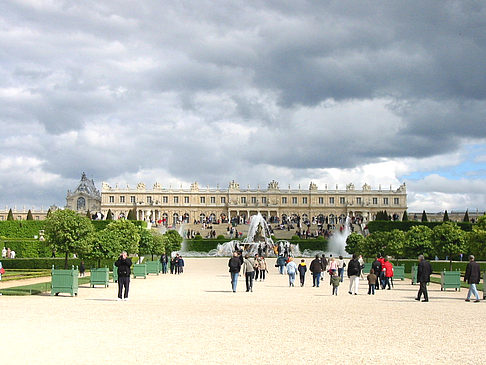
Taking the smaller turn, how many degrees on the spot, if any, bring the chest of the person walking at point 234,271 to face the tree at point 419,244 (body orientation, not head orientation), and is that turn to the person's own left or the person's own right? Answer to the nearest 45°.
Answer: approximately 45° to the person's own right

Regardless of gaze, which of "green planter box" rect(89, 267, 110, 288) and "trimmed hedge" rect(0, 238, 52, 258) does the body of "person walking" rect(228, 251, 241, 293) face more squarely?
the trimmed hedge

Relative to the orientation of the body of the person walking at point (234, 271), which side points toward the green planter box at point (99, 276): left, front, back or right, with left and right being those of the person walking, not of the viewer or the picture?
left

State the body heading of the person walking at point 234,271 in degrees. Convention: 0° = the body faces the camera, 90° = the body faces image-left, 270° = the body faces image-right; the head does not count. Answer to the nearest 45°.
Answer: approximately 180°

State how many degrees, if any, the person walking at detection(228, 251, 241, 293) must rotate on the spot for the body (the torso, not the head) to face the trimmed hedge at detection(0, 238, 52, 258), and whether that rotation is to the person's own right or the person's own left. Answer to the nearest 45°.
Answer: approximately 45° to the person's own left
